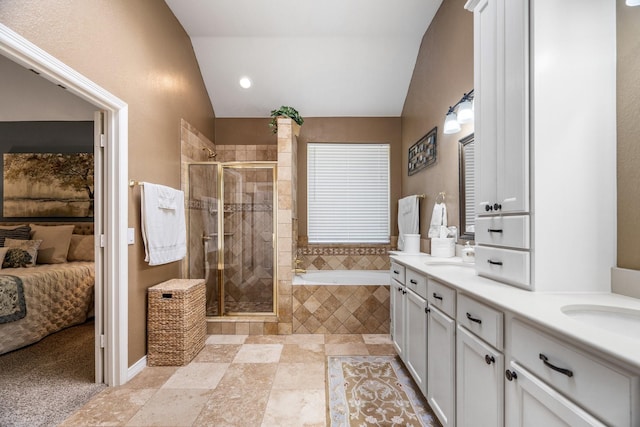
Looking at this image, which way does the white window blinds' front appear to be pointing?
toward the camera

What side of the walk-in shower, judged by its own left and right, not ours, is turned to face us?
front

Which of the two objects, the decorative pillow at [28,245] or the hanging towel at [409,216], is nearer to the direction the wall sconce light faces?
the decorative pillow

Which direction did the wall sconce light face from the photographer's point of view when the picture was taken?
facing the viewer and to the left of the viewer

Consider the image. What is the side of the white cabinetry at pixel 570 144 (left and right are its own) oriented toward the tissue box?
right

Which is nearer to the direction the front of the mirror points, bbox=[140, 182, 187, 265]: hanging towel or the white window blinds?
the hanging towel

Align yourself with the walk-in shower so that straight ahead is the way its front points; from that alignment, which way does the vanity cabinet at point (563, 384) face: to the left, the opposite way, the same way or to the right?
to the right

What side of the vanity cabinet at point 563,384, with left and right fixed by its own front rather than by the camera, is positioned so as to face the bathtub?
right
